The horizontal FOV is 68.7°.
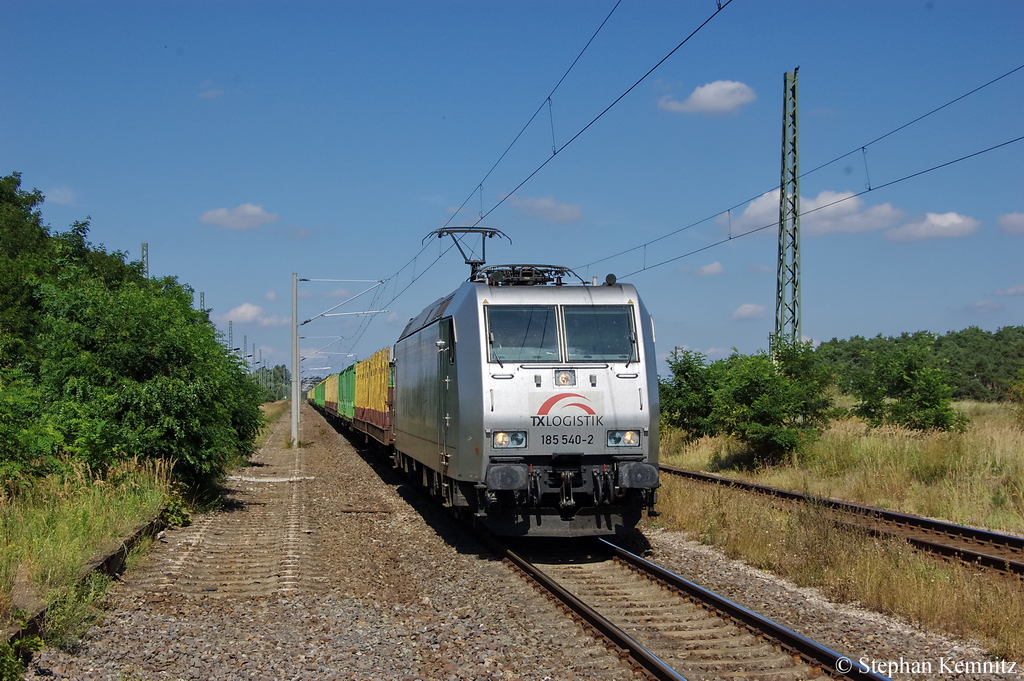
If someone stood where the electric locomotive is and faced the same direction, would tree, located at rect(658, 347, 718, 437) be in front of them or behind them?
behind

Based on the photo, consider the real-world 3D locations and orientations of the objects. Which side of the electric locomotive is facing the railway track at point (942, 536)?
left

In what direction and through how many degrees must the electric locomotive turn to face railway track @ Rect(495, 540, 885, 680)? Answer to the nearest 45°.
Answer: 0° — it already faces it

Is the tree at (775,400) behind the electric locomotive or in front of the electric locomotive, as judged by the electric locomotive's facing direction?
behind

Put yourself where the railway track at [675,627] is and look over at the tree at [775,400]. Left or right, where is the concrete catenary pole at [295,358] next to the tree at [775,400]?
left

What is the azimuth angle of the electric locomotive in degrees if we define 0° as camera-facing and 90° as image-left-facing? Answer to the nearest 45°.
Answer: approximately 0°

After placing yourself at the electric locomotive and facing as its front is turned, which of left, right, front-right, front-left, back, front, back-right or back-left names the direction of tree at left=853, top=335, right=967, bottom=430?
back-left

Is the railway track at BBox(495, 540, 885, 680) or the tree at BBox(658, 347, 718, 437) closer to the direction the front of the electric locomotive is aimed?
the railway track

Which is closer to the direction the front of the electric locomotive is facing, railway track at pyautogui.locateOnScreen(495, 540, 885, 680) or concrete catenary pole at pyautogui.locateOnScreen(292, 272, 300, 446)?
the railway track
